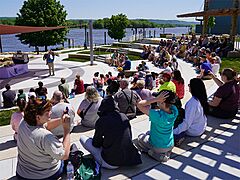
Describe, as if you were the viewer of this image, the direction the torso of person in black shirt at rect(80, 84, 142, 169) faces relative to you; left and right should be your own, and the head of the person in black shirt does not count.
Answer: facing away from the viewer and to the left of the viewer

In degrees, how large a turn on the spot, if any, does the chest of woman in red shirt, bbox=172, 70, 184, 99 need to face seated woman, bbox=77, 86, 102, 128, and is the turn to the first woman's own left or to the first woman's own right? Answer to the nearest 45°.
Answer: approximately 90° to the first woman's own left

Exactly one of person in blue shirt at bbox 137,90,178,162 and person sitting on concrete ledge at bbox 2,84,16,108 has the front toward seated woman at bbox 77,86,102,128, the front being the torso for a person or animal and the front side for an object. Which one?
the person in blue shirt

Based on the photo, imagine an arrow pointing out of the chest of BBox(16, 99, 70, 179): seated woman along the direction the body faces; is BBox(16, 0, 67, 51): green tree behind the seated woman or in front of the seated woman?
in front

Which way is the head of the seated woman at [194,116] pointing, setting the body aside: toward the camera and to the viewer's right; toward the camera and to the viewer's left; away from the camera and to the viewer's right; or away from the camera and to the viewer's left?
away from the camera and to the viewer's left

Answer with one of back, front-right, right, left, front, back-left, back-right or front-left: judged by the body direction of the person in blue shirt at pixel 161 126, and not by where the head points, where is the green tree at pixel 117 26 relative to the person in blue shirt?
front-right

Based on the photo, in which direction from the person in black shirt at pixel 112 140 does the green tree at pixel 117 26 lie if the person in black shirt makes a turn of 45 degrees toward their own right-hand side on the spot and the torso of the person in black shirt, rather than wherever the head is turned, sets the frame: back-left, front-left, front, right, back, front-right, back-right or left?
front

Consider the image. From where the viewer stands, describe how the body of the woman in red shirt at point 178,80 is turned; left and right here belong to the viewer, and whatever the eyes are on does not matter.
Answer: facing away from the viewer and to the left of the viewer

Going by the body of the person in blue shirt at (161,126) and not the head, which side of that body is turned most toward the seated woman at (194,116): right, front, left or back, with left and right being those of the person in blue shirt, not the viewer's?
right

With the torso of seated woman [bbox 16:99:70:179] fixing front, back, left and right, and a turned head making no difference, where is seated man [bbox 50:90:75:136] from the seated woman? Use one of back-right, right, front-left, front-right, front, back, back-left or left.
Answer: front-left

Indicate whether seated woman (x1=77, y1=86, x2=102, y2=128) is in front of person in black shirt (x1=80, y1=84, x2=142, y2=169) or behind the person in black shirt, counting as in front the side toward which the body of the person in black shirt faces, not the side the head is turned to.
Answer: in front

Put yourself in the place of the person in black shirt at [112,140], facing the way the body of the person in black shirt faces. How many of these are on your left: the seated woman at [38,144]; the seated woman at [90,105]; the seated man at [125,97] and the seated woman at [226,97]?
1

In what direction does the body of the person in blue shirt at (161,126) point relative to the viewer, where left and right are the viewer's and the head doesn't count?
facing away from the viewer and to the left of the viewer
